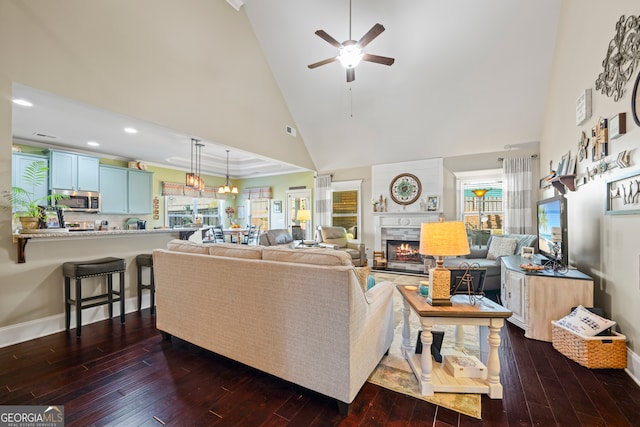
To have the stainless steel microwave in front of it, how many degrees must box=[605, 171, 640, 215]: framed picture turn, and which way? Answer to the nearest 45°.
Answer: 0° — it already faces it

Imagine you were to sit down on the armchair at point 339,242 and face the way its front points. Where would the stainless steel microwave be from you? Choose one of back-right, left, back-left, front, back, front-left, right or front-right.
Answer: back-right

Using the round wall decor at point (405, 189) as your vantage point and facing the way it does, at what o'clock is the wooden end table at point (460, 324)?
The wooden end table is roughly at 12 o'clock from the round wall decor.

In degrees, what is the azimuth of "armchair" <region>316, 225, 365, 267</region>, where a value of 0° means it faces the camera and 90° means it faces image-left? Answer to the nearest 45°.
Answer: approximately 315°

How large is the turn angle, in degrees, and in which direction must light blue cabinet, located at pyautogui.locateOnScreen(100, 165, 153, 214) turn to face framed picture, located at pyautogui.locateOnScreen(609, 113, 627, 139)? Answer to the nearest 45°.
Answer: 0° — it already faces it

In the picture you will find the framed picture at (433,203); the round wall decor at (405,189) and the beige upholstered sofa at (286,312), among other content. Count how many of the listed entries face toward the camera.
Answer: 2

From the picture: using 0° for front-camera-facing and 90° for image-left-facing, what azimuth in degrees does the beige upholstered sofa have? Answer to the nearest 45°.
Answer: approximately 225°

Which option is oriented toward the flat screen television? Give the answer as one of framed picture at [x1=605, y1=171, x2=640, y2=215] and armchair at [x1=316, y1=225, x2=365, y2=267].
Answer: the armchair

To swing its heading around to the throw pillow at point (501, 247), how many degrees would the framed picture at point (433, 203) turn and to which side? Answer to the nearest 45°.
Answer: approximately 45° to its left

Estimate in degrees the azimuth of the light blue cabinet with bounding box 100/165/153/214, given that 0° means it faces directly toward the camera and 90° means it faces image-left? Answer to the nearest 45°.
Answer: approximately 315°

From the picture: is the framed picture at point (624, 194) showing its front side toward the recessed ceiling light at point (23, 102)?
yes
